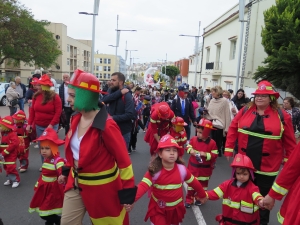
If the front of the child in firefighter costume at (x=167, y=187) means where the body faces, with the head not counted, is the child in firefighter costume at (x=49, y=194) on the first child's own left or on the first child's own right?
on the first child's own right

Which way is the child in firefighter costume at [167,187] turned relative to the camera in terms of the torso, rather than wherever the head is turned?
toward the camera

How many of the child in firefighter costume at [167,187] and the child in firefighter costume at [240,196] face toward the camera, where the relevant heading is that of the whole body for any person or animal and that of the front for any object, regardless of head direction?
2

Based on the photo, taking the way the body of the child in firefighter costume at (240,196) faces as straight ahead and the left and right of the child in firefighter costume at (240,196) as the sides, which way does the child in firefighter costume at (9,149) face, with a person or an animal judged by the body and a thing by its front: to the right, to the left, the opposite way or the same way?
the same way

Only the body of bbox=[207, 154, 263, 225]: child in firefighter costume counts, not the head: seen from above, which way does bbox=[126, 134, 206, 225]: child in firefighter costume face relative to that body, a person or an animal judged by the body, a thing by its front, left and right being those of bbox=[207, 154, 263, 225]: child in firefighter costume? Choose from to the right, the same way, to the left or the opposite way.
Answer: the same way

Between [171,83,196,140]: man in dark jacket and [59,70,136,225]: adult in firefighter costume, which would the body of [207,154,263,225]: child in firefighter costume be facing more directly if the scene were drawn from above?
the adult in firefighter costume

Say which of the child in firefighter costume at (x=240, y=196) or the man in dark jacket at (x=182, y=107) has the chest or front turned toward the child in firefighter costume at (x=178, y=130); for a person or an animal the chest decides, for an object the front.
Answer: the man in dark jacket

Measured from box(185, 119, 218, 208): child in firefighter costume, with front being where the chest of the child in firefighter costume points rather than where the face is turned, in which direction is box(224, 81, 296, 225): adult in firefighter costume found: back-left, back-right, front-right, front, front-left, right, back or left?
left

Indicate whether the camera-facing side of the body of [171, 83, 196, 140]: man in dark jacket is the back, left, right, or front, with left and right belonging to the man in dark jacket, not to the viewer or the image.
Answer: front

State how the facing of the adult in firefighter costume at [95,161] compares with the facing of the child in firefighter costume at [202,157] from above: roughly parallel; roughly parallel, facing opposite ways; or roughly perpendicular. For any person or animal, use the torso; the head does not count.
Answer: roughly parallel

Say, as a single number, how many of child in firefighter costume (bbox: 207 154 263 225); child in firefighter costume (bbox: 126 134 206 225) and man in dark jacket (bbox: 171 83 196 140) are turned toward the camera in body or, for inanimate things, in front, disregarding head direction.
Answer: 3

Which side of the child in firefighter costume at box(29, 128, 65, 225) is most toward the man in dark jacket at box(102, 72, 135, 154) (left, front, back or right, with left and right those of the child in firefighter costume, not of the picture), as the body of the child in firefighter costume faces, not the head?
back

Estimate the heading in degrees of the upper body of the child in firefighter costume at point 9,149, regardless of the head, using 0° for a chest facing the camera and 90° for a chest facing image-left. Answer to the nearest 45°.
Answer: approximately 45°

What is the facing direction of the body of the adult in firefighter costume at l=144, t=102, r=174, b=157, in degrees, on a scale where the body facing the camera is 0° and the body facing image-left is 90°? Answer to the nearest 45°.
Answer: approximately 315°

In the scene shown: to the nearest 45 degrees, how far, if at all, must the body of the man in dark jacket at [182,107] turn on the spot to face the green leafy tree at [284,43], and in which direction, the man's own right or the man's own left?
approximately 135° to the man's own left
